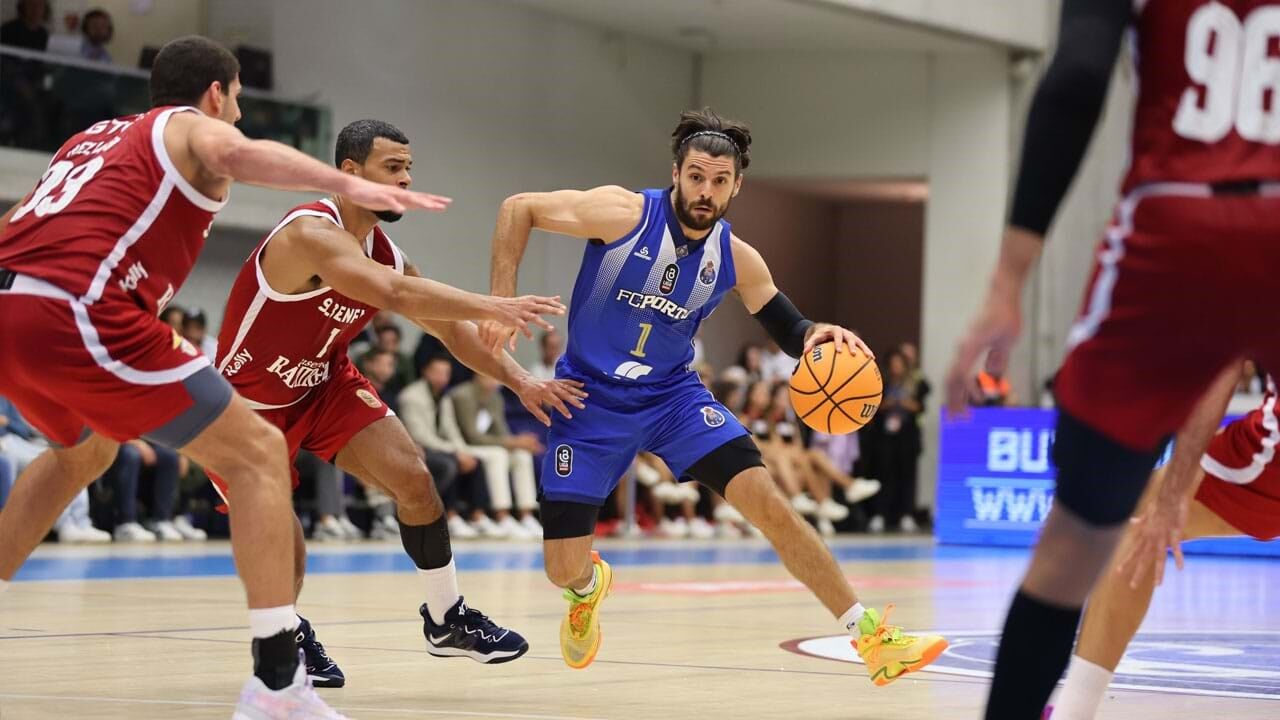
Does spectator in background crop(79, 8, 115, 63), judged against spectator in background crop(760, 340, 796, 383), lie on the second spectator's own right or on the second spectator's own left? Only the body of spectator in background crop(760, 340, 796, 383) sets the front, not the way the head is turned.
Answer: on the second spectator's own right

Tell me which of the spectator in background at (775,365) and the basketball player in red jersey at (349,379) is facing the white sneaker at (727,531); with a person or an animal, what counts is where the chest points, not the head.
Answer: the spectator in background

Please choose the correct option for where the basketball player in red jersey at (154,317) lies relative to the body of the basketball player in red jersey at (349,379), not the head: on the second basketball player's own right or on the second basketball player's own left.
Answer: on the second basketball player's own right

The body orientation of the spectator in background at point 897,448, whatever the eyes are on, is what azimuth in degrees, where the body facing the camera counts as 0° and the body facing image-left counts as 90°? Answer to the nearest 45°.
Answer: approximately 0°

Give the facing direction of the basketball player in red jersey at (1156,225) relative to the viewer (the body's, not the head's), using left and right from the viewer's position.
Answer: facing away from the viewer

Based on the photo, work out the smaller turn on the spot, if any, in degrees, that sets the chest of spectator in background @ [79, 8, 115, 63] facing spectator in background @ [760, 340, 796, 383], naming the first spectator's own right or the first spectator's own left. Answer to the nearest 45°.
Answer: approximately 90° to the first spectator's own left

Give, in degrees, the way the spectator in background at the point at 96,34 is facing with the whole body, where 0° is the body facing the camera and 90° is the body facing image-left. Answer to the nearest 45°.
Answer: approximately 0°

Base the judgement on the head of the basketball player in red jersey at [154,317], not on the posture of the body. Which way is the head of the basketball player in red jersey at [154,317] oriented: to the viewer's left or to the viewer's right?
to the viewer's right

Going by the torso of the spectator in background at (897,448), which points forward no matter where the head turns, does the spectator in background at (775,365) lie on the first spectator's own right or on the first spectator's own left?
on the first spectator's own right

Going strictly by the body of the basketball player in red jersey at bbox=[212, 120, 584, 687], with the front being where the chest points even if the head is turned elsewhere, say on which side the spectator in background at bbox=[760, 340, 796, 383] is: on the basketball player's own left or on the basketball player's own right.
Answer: on the basketball player's own left

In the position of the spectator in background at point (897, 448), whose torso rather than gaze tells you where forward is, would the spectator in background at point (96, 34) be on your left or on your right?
on your right
